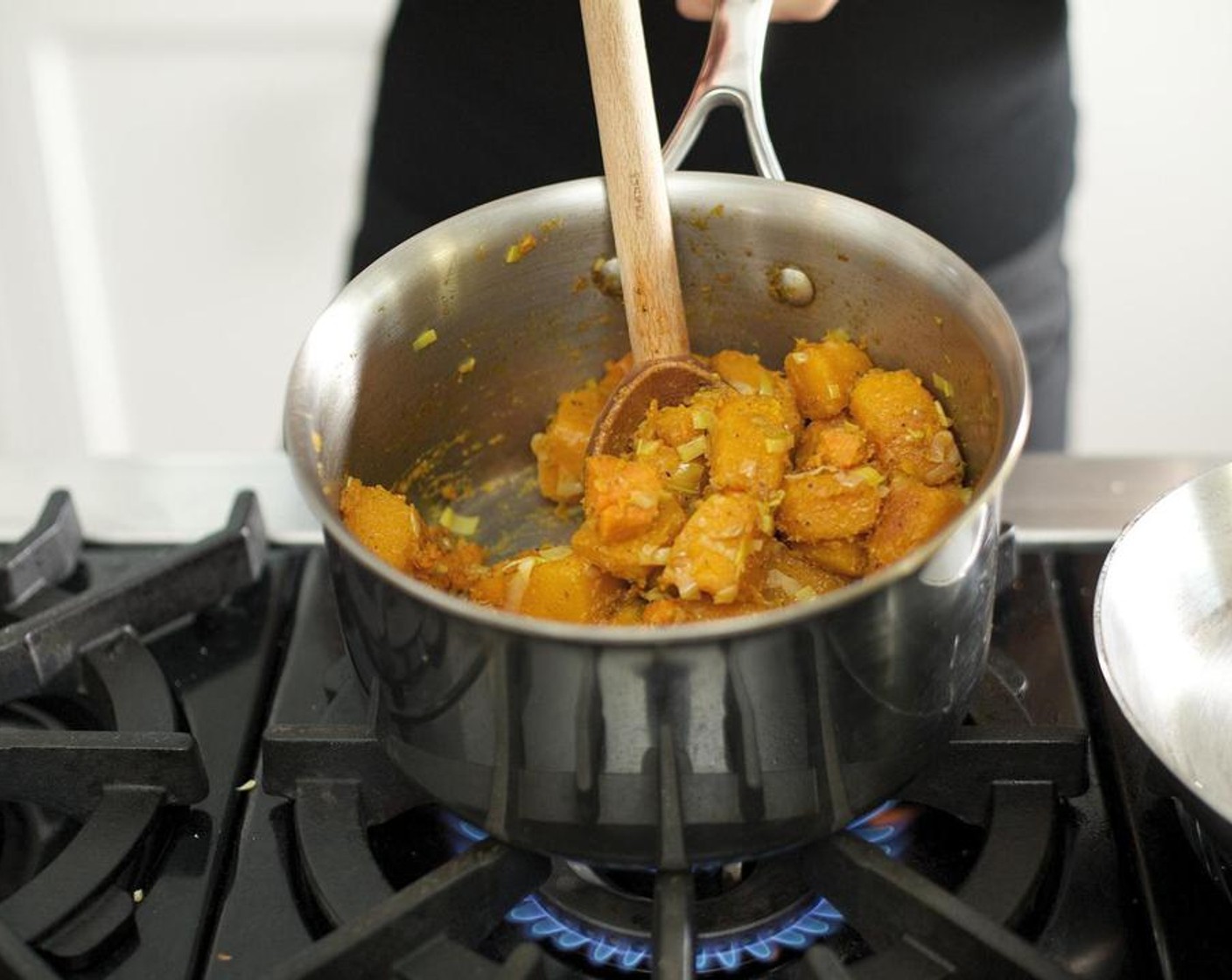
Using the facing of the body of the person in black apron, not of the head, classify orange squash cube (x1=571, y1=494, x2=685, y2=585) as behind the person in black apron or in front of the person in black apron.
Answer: in front

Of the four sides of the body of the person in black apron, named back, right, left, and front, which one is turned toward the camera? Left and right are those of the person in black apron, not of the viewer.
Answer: front

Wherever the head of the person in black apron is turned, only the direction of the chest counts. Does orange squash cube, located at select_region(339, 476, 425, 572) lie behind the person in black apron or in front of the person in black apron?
in front

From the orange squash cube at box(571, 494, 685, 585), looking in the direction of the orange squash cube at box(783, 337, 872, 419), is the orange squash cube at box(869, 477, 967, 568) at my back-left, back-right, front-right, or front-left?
front-right

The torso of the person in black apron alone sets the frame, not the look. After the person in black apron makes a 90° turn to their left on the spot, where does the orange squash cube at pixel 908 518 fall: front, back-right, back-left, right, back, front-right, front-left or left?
right
